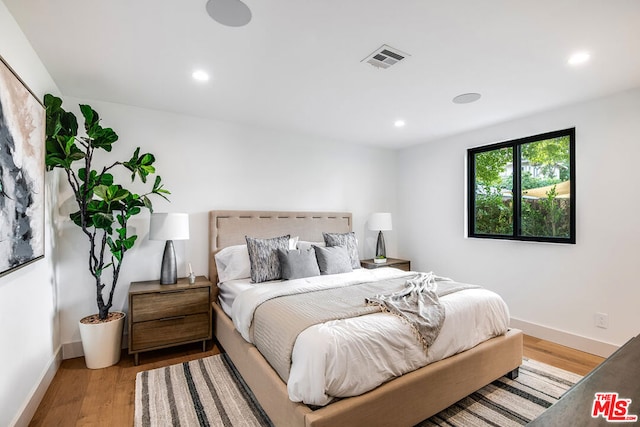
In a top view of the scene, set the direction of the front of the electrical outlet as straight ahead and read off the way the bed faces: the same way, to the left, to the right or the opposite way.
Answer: to the left

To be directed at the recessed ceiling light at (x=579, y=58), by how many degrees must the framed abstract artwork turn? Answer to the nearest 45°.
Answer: approximately 45° to its right

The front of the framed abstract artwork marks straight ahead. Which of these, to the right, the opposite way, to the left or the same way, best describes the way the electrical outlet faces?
the opposite way

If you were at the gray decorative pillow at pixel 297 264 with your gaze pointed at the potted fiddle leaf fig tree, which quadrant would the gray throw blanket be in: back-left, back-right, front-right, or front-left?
back-left

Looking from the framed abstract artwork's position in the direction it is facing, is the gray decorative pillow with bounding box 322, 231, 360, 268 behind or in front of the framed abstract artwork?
in front

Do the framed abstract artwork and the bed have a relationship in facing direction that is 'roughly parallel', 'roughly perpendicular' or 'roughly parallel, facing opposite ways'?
roughly perpendicular

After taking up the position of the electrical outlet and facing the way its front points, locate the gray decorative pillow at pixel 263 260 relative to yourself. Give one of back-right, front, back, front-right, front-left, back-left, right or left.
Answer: front-right

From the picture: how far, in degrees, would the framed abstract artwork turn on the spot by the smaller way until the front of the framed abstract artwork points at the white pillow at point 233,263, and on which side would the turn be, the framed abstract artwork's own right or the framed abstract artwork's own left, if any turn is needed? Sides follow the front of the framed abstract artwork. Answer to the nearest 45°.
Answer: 0° — it already faces it

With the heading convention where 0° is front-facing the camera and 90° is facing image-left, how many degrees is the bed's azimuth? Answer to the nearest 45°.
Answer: approximately 315°

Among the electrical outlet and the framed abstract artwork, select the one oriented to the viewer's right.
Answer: the framed abstract artwork

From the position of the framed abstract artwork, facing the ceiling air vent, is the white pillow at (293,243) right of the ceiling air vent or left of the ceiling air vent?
left

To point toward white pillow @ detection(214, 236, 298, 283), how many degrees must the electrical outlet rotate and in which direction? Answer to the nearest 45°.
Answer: approximately 45° to its right

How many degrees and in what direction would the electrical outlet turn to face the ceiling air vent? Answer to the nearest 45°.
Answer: approximately 45° to its right

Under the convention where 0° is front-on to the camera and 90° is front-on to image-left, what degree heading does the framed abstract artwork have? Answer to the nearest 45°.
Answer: approximately 270°
